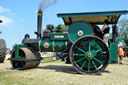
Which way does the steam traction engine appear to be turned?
to the viewer's left
